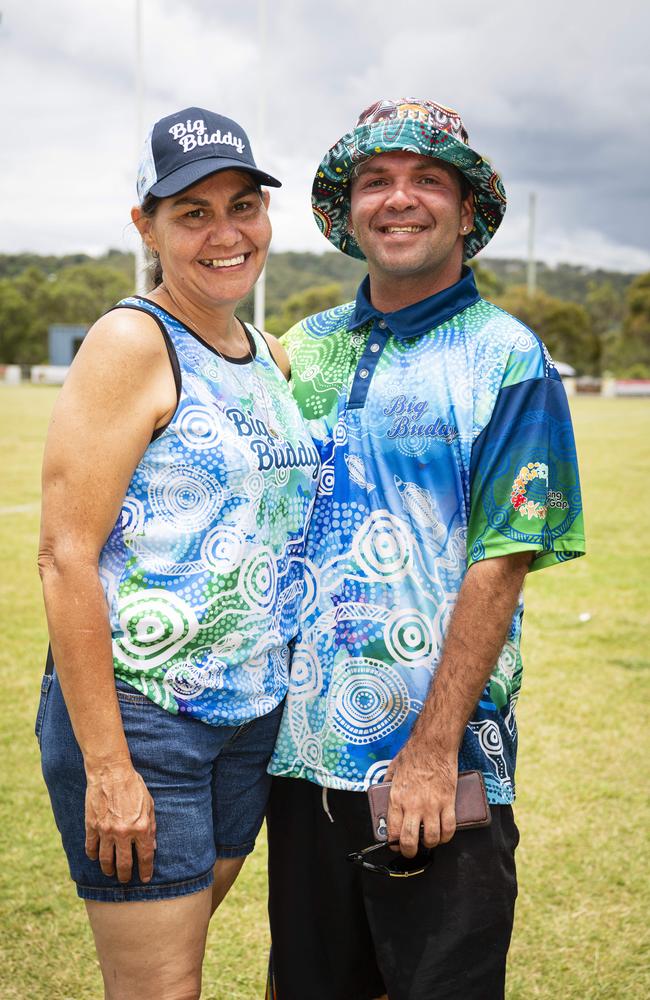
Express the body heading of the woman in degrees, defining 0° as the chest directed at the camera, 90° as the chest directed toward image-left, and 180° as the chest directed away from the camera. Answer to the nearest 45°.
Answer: approximately 315°

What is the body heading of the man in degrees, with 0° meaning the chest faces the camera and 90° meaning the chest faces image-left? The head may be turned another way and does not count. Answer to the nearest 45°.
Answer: approximately 45°
